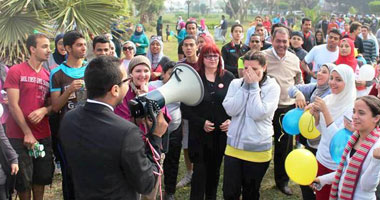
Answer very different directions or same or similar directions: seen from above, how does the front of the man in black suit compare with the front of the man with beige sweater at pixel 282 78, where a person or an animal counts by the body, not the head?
very different directions

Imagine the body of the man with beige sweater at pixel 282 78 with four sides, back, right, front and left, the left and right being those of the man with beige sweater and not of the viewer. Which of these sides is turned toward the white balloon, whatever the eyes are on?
left

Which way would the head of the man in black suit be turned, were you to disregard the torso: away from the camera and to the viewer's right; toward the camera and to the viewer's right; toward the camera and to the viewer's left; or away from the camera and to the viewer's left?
away from the camera and to the viewer's right

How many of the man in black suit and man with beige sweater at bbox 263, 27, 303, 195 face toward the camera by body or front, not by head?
1

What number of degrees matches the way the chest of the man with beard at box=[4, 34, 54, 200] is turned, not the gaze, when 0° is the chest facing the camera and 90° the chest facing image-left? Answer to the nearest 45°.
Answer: approximately 315°

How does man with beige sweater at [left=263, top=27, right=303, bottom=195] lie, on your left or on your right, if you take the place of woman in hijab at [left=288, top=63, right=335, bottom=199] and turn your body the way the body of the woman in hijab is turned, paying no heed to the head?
on your right

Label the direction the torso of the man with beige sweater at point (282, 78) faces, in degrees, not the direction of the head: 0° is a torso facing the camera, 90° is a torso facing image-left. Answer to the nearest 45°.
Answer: approximately 0°
